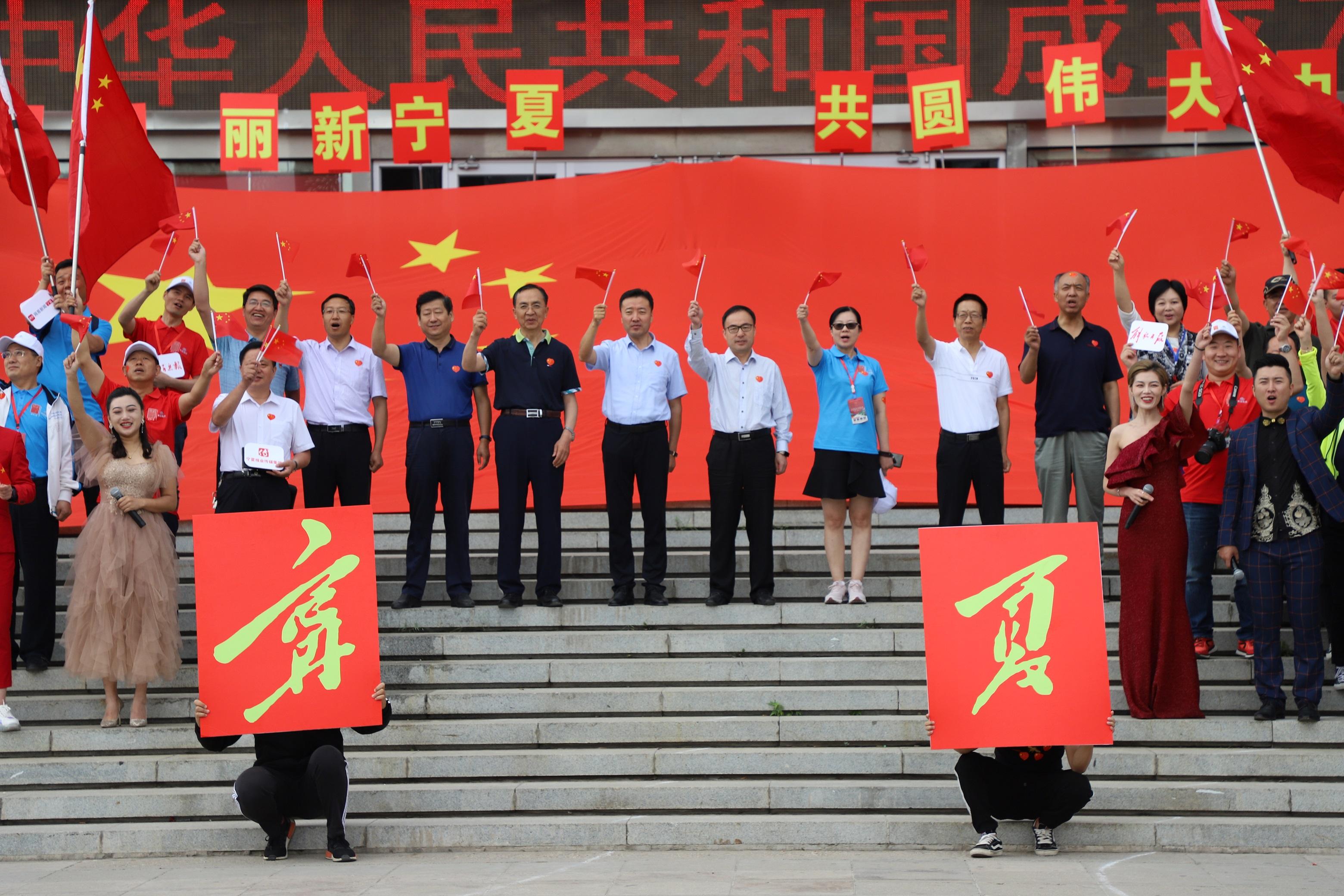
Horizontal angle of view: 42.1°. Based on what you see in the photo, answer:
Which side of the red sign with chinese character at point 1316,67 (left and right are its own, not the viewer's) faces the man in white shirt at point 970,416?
front

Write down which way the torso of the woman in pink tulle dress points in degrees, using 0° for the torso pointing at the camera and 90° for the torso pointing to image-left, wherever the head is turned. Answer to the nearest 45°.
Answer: approximately 0°

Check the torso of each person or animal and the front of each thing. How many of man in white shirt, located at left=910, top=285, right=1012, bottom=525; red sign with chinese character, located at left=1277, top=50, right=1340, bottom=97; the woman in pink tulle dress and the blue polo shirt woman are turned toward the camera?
4

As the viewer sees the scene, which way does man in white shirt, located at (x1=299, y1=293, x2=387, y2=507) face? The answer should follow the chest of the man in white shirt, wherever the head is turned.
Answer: toward the camera

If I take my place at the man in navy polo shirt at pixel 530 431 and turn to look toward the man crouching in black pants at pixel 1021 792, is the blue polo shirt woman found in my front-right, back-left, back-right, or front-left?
front-left

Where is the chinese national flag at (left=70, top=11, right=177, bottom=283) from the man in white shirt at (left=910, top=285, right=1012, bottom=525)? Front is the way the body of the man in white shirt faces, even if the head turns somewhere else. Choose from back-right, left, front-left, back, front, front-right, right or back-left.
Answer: right

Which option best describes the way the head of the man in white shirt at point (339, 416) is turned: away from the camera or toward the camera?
toward the camera

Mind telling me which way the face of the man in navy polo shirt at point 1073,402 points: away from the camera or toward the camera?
toward the camera

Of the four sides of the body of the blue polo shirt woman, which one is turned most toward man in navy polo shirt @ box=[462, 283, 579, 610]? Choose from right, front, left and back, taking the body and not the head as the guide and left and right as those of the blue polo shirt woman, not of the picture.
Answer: right

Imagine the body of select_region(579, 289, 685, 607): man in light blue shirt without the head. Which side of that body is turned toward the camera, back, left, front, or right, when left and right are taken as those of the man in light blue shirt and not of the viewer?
front

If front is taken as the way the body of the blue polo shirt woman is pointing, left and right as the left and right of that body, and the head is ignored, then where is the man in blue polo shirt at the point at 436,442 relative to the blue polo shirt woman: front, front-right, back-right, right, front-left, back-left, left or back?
right

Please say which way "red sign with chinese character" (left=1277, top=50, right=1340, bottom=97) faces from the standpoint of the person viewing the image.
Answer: facing the viewer

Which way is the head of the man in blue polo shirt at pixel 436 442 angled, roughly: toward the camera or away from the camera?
toward the camera

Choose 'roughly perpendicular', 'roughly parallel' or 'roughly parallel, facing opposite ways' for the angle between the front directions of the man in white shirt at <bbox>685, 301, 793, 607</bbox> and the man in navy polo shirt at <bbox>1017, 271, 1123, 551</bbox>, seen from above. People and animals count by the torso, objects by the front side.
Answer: roughly parallel

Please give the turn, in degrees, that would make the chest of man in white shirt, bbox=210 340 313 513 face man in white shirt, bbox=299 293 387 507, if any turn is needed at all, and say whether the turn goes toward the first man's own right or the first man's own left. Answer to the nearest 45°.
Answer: approximately 135° to the first man's own left

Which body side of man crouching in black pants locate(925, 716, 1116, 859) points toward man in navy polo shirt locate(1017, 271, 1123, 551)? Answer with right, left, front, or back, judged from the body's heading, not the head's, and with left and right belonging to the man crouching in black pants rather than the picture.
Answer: back

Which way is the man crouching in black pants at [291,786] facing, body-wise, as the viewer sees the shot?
toward the camera
